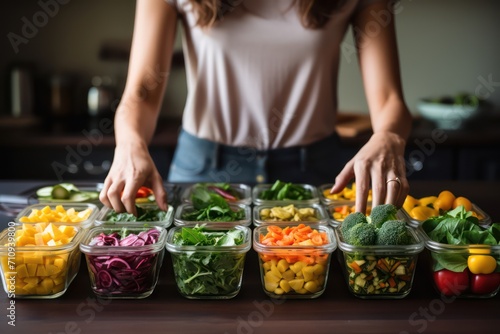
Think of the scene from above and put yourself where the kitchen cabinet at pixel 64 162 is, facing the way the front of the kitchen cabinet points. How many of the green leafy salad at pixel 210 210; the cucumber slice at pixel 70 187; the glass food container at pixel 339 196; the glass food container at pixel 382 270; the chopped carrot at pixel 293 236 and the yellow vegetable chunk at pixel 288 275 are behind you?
0

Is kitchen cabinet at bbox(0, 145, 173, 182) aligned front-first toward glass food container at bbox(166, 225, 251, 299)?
yes

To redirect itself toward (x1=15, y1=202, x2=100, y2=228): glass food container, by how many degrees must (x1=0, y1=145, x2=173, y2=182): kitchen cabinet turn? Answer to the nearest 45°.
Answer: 0° — it already faces it

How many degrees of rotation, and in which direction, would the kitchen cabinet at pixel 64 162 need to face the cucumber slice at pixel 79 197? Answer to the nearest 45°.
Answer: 0° — it already faces it

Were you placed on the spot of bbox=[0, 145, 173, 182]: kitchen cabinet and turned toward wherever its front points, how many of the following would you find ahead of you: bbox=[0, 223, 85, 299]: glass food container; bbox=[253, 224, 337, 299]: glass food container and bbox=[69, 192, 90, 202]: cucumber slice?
3

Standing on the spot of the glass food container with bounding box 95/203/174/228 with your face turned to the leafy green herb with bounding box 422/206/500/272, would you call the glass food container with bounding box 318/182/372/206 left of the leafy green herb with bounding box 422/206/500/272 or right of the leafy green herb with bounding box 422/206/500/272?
left

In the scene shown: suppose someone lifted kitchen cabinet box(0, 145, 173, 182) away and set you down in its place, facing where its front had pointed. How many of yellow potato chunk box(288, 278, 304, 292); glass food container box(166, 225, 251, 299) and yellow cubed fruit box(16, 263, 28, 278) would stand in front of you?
3

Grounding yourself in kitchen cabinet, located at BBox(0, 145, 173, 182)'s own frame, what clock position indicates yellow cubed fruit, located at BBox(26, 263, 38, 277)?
The yellow cubed fruit is roughly at 12 o'clock from the kitchen cabinet.

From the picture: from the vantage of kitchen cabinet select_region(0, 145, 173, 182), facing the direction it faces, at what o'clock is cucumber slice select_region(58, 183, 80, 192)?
The cucumber slice is roughly at 12 o'clock from the kitchen cabinet.

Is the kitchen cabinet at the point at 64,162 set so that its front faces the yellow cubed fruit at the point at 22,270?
yes

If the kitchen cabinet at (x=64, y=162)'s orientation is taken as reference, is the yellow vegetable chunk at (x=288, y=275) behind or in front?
in front

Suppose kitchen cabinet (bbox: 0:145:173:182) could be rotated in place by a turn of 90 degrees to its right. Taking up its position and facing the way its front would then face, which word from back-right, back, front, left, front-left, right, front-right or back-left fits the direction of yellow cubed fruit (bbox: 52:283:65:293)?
left

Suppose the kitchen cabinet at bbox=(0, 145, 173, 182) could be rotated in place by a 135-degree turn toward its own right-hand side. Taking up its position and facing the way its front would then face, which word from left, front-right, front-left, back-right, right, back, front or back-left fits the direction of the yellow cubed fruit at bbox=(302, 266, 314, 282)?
back-left

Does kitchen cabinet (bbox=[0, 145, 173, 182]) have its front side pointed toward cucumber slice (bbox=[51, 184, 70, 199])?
yes

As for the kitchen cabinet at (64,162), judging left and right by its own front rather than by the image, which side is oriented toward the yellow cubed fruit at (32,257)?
front

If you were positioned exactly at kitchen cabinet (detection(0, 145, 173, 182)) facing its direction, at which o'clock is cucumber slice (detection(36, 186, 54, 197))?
The cucumber slice is roughly at 12 o'clock from the kitchen cabinet.

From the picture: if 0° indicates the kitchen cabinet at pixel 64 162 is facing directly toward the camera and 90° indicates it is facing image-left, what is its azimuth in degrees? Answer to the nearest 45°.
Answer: approximately 0°

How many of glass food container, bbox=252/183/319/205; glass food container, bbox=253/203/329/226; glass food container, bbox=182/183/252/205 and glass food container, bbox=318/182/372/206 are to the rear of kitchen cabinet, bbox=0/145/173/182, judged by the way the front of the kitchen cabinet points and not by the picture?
0

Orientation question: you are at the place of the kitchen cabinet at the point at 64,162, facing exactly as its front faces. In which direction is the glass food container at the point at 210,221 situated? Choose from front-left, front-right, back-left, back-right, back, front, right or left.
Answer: front

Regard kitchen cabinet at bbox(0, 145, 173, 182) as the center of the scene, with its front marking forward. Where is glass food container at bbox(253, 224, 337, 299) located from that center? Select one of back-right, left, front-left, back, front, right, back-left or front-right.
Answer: front

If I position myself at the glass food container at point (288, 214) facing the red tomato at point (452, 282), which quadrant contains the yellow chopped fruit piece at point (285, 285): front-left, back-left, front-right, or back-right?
front-right

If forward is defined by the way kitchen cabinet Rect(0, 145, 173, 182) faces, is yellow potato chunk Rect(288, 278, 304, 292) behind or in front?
in front
